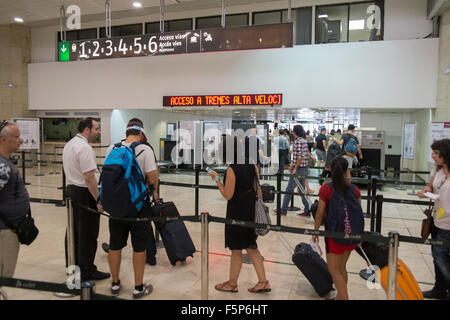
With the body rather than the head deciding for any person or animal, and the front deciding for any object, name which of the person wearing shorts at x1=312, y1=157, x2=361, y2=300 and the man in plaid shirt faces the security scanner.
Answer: the person wearing shorts

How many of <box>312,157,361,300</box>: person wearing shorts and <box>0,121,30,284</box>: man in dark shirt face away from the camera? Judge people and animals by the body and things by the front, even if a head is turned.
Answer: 1

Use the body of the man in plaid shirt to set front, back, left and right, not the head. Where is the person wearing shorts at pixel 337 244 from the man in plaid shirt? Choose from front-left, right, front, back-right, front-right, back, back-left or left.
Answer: left

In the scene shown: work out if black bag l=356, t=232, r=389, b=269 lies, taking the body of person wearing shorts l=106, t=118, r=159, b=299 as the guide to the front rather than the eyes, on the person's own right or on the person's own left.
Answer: on the person's own right

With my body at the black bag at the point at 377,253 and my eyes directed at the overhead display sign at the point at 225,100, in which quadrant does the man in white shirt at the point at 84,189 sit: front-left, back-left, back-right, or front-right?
front-left

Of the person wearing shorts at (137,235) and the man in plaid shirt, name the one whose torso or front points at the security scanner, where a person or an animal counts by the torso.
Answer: the person wearing shorts

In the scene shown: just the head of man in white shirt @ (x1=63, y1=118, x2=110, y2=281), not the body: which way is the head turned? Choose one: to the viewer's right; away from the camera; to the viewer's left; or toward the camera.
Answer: to the viewer's right

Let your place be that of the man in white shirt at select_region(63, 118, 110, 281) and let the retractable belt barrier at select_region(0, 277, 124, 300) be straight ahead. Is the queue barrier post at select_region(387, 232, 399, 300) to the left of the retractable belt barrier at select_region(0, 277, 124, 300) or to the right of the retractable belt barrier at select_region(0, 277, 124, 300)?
left

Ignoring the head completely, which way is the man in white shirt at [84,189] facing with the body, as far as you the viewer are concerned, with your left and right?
facing to the right of the viewer

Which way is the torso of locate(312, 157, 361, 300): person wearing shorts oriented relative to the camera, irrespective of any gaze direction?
away from the camera

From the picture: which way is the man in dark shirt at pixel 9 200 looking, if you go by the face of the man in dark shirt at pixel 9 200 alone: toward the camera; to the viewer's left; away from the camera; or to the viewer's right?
to the viewer's right

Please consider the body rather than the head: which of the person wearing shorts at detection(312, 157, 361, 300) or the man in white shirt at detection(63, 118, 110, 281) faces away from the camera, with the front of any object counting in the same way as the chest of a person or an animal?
the person wearing shorts

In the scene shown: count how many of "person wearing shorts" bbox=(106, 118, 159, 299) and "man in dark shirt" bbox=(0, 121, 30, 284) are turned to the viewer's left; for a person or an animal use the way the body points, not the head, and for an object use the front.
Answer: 0

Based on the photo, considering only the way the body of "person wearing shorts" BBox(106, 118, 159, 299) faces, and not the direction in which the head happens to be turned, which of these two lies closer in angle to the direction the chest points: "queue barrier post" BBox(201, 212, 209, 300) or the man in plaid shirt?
the man in plaid shirt

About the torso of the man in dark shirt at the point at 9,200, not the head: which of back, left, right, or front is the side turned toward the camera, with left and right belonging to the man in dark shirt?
right

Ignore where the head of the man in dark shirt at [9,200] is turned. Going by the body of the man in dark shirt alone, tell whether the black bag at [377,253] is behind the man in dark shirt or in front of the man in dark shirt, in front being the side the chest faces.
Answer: in front
